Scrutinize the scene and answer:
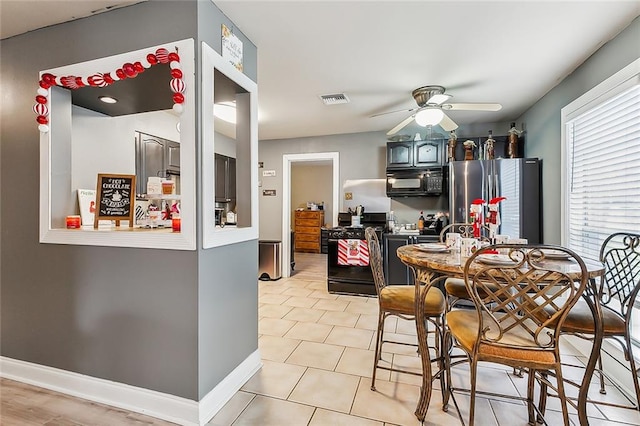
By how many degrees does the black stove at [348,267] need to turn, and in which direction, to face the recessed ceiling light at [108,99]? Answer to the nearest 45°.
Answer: approximately 45° to its right

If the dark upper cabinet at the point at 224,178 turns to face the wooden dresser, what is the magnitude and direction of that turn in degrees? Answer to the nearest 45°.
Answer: approximately 90° to its left

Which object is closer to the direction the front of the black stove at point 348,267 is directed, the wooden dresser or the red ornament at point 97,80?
the red ornament

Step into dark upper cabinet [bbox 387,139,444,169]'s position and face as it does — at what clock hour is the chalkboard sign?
The chalkboard sign is roughly at 1 o'clock from the dark upper cabinet.

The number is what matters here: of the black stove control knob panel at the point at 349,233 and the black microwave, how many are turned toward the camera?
2

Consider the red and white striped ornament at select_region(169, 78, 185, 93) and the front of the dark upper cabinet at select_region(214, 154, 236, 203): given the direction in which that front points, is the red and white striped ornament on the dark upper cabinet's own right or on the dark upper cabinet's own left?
on the dark upper cabinet's own right

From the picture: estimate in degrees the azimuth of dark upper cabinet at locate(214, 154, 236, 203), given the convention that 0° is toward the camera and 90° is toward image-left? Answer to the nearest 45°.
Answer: approximately 315°
